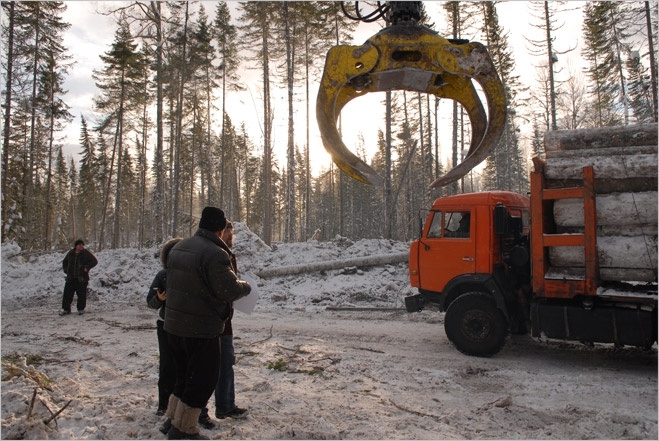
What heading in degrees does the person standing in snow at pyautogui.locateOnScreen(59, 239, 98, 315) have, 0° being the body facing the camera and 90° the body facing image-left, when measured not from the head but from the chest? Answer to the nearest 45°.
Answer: approximately 0°

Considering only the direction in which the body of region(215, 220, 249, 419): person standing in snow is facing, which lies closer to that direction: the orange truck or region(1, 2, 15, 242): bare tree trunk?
the orange truck

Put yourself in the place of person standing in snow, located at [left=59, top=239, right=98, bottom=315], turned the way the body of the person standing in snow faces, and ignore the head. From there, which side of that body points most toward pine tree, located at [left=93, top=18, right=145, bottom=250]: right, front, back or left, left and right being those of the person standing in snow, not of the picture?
back

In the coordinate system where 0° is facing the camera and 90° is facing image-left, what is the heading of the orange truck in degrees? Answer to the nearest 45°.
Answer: approximately 90°

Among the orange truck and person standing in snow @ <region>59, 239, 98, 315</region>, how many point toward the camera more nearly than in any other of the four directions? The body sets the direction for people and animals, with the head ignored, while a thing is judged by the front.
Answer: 1
